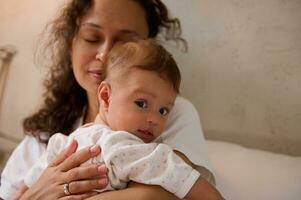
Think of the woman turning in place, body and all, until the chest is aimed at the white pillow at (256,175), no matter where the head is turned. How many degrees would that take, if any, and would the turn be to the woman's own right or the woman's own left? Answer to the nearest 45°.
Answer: approximately 90° to the woman's own left

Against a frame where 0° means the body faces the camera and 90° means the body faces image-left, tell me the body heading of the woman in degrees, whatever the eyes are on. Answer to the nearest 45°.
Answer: approximately 0°
